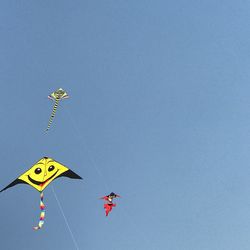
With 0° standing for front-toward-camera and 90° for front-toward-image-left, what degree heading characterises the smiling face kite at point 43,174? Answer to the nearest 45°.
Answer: approximately 0°
